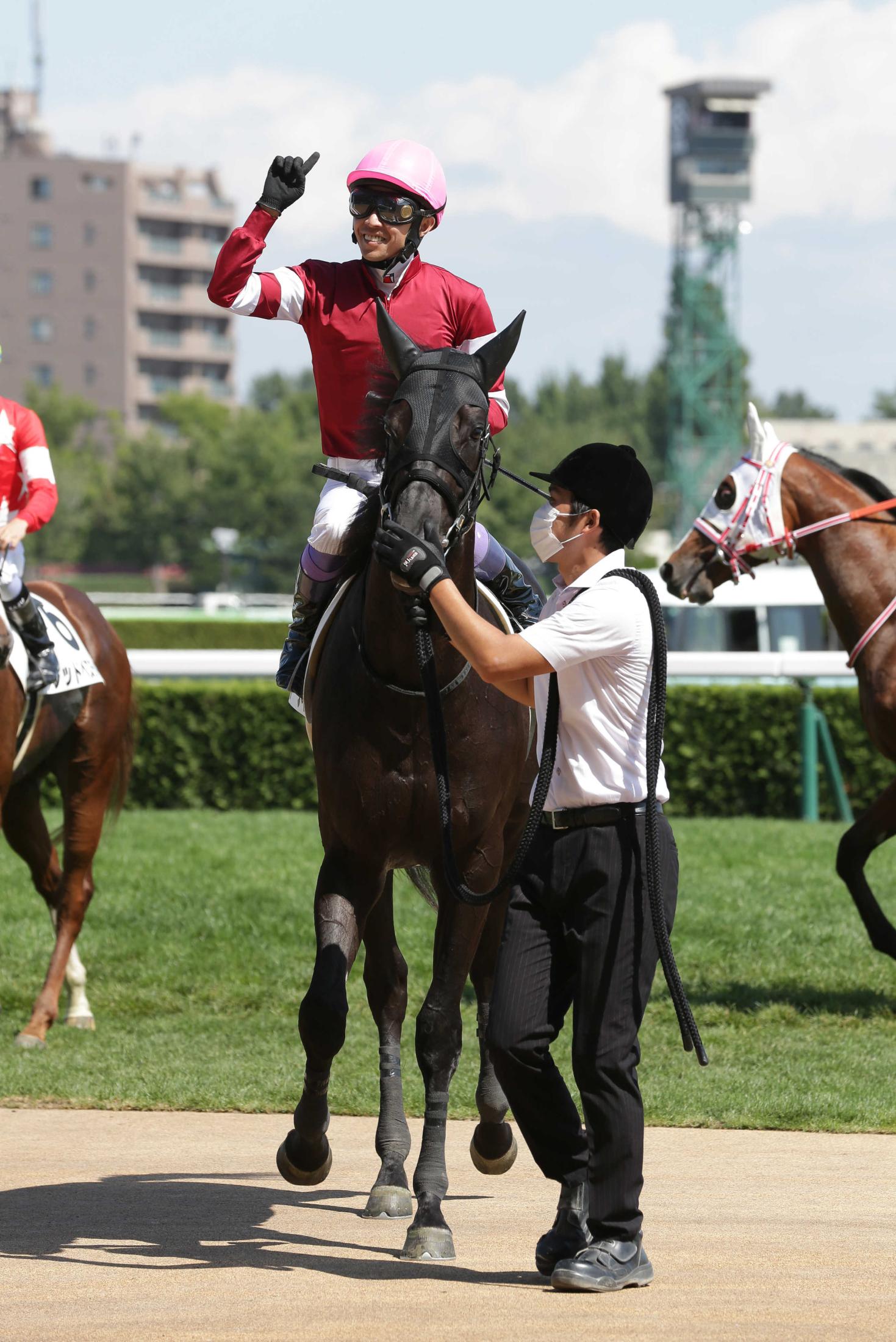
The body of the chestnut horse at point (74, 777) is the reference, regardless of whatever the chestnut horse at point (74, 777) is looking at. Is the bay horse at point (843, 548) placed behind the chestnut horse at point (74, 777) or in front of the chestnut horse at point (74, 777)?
behind

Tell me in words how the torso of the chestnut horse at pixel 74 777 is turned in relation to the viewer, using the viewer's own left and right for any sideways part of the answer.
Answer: facing to the left of the viewer

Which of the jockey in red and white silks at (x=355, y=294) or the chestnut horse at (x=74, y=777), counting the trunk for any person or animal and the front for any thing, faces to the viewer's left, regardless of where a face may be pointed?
the chestnut horse

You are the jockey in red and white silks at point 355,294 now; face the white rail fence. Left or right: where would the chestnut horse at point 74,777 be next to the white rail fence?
left

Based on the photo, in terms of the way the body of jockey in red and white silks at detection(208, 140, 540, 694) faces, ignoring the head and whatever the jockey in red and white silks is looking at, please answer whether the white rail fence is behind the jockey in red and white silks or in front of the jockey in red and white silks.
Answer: behind

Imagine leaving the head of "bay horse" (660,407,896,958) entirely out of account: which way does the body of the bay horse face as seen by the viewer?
to the viewer's left
